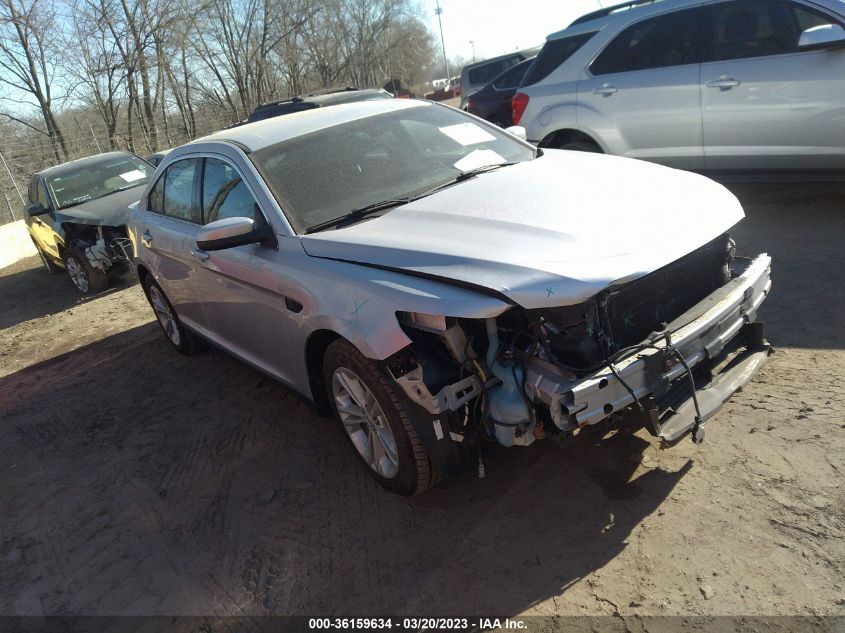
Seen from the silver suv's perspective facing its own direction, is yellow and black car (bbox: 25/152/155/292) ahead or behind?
behind

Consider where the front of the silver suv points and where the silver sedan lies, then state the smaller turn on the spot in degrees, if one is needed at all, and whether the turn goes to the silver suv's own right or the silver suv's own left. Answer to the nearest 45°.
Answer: approximately 90° to the silver suv's own right

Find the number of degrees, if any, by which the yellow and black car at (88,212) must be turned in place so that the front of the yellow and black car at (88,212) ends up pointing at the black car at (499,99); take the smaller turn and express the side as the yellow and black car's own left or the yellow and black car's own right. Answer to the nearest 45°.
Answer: approximately 45° to the yellow and black car's own left

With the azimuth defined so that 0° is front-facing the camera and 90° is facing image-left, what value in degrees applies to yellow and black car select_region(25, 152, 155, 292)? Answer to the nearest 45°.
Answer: approximately 315°

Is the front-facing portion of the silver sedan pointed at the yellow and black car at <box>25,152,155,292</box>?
no

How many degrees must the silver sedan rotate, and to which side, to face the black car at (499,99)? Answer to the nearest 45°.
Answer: approximately 135° to its left

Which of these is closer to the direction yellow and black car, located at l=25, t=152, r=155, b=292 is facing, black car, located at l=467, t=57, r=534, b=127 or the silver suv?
the silver suv

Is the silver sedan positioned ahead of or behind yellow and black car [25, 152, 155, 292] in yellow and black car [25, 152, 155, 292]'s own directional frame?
ahead

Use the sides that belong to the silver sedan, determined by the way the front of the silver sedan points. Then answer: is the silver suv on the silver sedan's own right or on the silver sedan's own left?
on the silver sedan's own left

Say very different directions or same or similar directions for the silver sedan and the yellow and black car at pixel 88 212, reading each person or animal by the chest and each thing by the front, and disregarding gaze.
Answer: same or similar directions

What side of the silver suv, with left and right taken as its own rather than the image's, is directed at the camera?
right

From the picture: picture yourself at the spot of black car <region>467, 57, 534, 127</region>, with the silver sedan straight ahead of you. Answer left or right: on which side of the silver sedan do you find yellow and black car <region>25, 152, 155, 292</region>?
right
